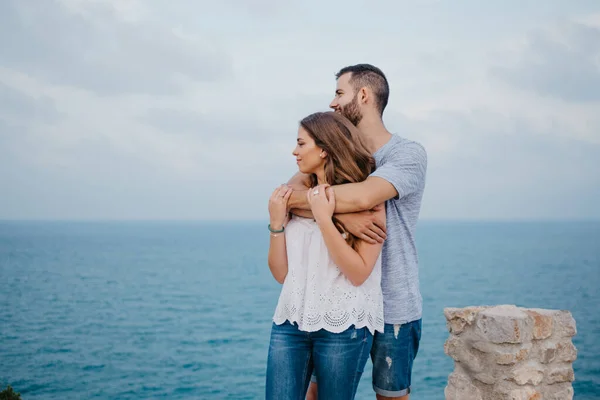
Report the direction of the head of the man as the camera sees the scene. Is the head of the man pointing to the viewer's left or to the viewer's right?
to the viewer's left

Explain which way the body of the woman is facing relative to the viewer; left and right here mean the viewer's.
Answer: facing the viewer and to the left of the viewer

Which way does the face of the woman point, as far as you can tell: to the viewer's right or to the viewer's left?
to the viewer's left
